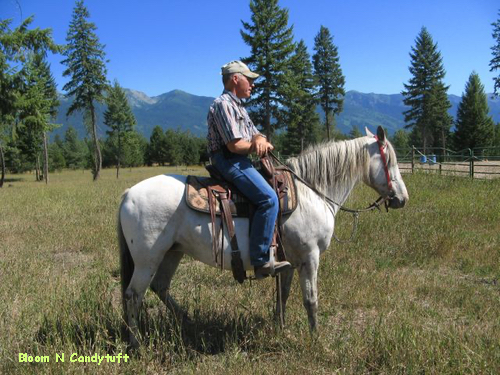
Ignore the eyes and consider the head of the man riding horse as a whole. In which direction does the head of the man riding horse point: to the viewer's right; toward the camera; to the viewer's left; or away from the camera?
to the viewer's right

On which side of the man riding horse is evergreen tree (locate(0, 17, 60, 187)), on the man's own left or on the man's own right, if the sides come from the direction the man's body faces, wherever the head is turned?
on the man's own left

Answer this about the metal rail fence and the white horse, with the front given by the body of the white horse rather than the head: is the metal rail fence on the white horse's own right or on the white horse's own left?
on the white horse's own left

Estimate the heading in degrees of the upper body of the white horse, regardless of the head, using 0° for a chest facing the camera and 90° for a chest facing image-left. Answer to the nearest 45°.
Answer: approximately 270°

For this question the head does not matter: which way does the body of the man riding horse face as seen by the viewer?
to the viewer's right

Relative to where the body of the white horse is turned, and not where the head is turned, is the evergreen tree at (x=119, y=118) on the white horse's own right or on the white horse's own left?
on the white horse's own left

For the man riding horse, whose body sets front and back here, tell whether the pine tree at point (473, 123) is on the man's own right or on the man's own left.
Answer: on the man's own left

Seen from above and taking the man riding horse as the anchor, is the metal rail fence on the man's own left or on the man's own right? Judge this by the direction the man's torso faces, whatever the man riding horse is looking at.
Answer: on the man's own left
